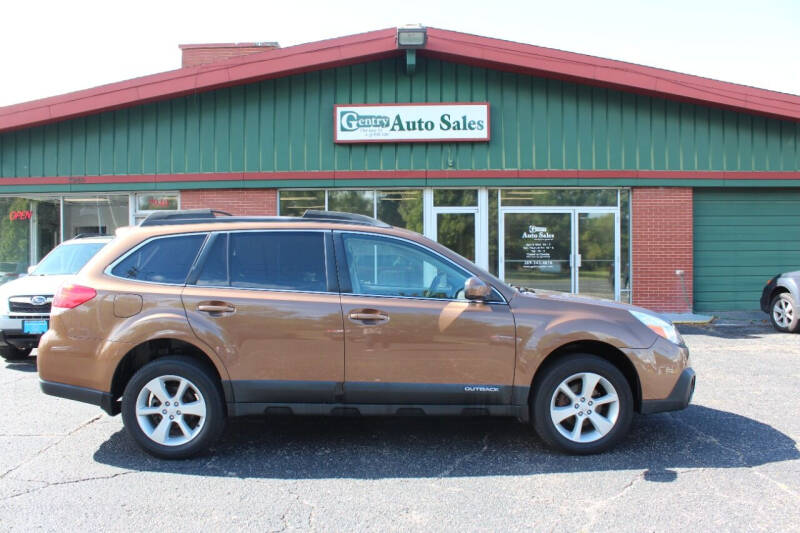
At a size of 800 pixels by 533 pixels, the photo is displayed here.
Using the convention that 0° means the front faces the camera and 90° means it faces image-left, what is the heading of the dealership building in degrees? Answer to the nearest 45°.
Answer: approximately 0°

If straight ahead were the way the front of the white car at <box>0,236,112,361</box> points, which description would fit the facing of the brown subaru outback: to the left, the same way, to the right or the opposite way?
to the left

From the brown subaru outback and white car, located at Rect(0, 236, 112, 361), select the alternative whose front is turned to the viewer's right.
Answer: the brown subaru outback

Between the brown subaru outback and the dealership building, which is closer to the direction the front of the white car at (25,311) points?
the brown subaru outback

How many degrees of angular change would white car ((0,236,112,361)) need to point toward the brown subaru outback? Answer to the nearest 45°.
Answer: approximately 90° to its left

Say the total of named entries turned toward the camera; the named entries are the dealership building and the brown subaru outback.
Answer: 1

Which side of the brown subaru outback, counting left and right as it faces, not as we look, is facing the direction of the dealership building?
left

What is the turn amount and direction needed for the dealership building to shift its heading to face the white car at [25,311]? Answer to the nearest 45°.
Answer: approximately 45° to its right

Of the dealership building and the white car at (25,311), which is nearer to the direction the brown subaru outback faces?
the dealership building

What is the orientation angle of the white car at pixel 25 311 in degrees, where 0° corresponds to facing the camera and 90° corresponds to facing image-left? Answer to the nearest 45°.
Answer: approximately 45°

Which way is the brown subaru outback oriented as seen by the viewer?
to the viewer's right

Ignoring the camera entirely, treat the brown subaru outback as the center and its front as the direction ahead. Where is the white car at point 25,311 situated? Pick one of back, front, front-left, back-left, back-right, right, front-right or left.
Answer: back-left
